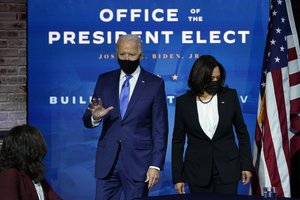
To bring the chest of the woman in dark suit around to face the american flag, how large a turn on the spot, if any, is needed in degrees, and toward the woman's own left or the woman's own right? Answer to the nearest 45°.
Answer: approximately 135° to the woman's own left

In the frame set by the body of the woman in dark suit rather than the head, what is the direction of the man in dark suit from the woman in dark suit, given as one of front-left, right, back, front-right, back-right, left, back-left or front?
right

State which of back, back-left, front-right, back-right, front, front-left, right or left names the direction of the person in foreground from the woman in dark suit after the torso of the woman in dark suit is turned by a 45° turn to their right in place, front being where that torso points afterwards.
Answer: front

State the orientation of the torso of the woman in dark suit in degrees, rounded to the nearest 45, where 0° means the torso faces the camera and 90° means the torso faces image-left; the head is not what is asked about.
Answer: approximately 0°
